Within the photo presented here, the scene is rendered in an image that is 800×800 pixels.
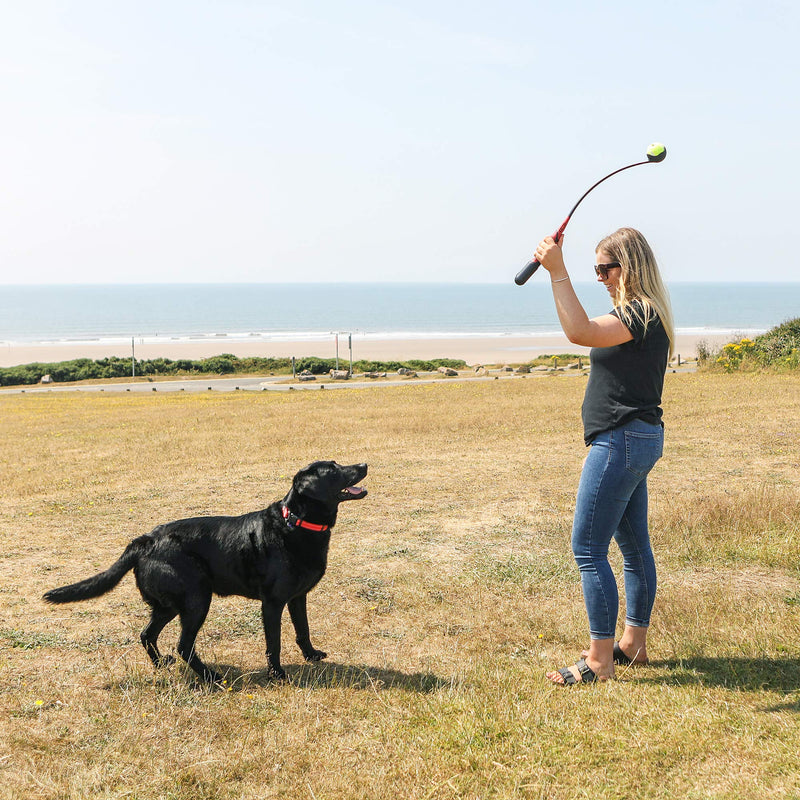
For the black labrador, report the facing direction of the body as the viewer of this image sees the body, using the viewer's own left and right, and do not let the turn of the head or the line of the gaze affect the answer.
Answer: facing to the right of the viewer

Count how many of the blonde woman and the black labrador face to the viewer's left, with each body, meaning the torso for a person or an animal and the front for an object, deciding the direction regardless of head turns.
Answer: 1

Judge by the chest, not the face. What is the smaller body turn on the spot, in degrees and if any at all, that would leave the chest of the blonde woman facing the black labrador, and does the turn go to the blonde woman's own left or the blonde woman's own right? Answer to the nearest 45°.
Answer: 0° — they already face it

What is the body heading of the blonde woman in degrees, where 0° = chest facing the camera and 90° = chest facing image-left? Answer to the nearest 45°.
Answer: approximately 90°

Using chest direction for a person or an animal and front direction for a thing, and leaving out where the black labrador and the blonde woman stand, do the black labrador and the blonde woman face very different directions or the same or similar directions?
very different directions

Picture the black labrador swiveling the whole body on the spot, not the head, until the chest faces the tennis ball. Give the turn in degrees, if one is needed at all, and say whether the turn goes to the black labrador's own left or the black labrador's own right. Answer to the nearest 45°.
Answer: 0° — it already faces it

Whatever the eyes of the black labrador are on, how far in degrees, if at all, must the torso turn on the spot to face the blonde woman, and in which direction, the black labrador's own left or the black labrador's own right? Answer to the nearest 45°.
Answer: approximately 45° to the black labrador's own right
